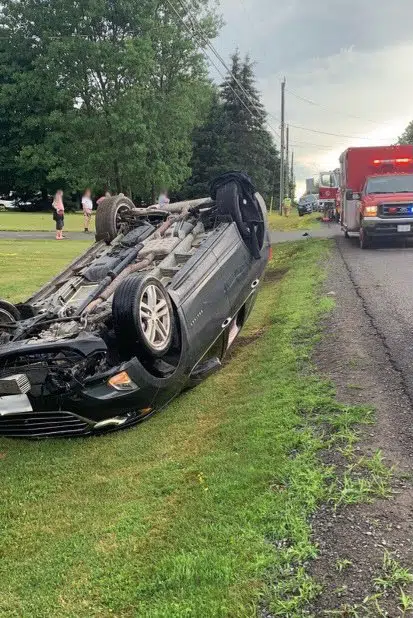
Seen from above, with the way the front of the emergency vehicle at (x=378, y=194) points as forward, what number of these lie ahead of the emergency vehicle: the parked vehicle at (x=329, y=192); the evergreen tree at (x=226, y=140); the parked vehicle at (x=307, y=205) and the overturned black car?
1

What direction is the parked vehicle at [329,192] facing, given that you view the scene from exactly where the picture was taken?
facing the viewer

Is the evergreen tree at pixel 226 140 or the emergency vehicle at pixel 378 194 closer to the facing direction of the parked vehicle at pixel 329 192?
the emergency vehicle

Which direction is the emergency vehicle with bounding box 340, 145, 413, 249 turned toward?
toward the camera

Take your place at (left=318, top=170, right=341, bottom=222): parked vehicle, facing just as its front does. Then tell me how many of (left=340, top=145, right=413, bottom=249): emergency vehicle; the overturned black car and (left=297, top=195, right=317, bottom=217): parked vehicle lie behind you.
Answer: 1

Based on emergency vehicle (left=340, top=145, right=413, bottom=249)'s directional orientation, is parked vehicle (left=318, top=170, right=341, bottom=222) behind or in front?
behind

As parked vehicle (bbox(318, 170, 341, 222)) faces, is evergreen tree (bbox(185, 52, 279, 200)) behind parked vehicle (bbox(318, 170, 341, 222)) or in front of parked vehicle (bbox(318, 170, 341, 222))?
behind

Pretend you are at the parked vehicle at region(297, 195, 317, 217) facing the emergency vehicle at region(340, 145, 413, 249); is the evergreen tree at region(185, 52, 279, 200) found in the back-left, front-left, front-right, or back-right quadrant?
back-right

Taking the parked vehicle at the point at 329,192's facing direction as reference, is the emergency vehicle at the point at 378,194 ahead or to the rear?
ahead

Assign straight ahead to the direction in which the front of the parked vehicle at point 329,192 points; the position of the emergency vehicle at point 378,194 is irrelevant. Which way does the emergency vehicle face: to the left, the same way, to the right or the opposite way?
the same way

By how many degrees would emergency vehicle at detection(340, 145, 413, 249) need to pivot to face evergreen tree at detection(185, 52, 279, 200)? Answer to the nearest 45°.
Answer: approximately 180°

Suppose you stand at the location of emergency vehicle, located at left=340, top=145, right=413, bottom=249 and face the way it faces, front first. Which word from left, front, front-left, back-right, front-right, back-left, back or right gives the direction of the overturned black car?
front

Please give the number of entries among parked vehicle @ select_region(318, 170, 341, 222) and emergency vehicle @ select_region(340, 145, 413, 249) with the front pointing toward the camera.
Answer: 2

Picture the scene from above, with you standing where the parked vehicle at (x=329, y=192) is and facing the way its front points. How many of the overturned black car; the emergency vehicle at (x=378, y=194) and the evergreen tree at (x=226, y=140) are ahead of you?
2

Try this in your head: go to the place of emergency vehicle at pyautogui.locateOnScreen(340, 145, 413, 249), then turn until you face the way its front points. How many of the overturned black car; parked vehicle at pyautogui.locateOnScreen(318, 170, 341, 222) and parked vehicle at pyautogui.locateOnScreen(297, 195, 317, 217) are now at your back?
2

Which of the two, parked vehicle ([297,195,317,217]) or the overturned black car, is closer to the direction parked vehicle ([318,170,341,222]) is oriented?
the overturned black car

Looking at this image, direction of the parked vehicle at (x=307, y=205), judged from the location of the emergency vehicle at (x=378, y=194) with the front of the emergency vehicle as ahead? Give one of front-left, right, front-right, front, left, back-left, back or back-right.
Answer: back
